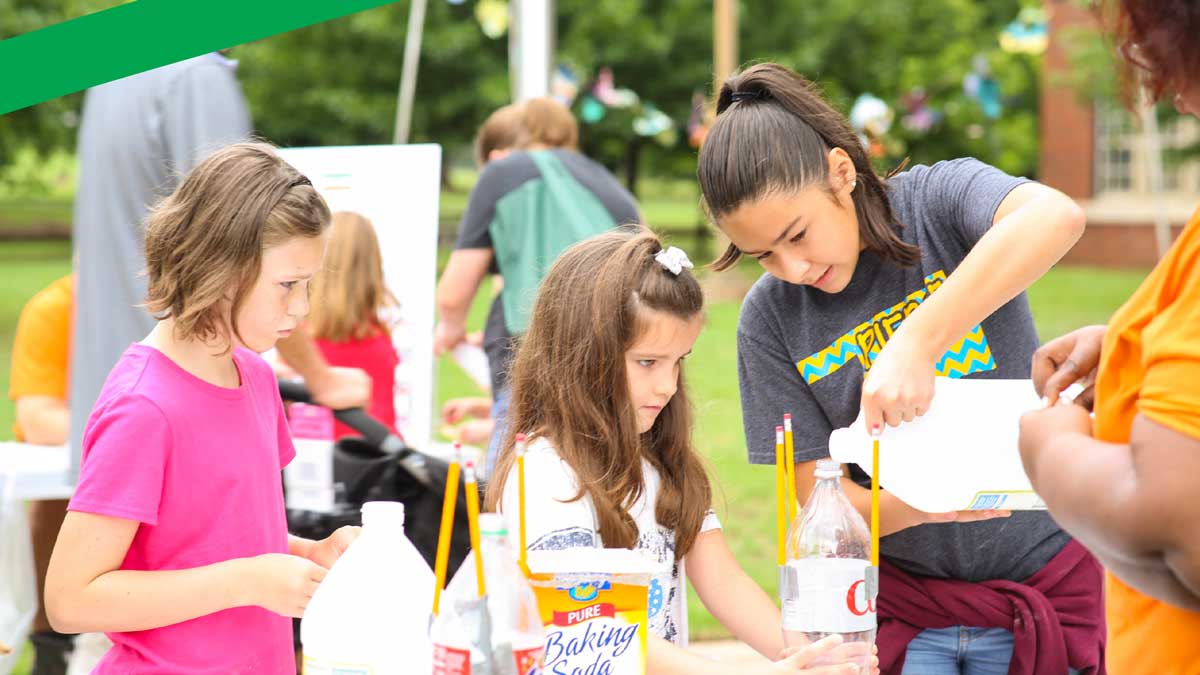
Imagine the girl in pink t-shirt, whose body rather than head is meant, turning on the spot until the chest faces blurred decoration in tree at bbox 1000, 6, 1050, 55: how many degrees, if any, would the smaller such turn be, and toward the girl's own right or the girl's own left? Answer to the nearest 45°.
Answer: approximately 90° to the girl's own left

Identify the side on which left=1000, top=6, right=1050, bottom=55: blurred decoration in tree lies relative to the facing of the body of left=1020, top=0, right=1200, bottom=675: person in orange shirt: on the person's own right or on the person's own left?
on the person's own right

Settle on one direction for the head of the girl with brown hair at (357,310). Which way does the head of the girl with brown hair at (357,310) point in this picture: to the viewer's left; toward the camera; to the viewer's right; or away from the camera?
away from the camera

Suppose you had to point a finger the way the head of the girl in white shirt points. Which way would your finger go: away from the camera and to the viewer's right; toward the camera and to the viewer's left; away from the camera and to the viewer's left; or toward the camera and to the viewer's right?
toward the camera and to the viewer's right

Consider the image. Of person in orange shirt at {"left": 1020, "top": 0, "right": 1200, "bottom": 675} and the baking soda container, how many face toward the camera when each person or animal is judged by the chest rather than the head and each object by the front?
1

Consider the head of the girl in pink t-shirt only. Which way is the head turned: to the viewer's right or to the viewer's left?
to the viewer's right

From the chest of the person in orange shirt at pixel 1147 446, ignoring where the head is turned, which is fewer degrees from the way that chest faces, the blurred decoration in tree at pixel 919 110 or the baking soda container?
the baking soda container

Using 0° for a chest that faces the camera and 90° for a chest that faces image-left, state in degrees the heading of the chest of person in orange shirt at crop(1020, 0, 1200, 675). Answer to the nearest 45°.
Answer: approximately 90°

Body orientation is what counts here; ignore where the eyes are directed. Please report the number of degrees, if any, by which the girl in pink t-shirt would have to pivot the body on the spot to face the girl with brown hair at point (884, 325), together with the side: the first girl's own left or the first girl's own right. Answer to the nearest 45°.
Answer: approximately 45° to the first girl's own left
